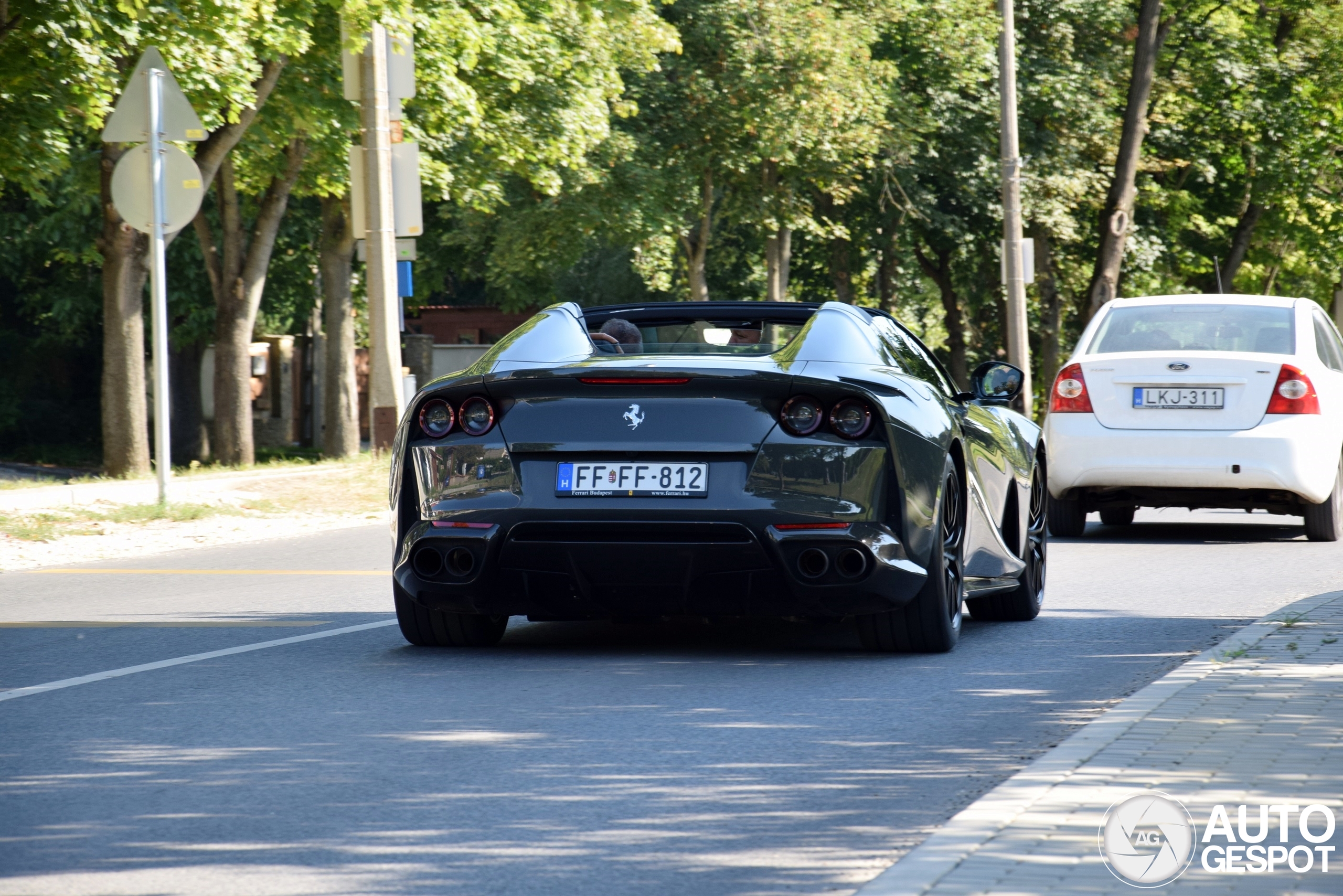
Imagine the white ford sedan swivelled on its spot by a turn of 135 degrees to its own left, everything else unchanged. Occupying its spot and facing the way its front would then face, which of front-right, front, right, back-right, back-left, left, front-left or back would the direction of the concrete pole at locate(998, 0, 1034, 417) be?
back-right

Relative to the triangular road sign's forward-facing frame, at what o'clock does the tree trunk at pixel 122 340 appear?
The tree trunk is roughly at 12 o'clock from the triangular road sign.

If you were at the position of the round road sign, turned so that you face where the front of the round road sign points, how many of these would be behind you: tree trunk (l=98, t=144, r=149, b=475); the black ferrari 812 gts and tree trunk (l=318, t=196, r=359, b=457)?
1

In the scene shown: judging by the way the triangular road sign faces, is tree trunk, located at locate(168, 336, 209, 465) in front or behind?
in front

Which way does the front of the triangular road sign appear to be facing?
away from the camera

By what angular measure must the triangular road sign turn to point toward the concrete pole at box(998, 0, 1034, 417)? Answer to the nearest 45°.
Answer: approximately 45° to its right

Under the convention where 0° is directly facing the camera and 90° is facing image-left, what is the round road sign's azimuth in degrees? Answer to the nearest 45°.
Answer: approximately 180°

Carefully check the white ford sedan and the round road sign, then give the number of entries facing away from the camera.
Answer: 2

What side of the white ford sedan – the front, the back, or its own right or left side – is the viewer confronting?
back

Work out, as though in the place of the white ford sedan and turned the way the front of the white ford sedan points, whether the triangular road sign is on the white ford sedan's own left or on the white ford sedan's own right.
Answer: on the white ford sedan's own left
